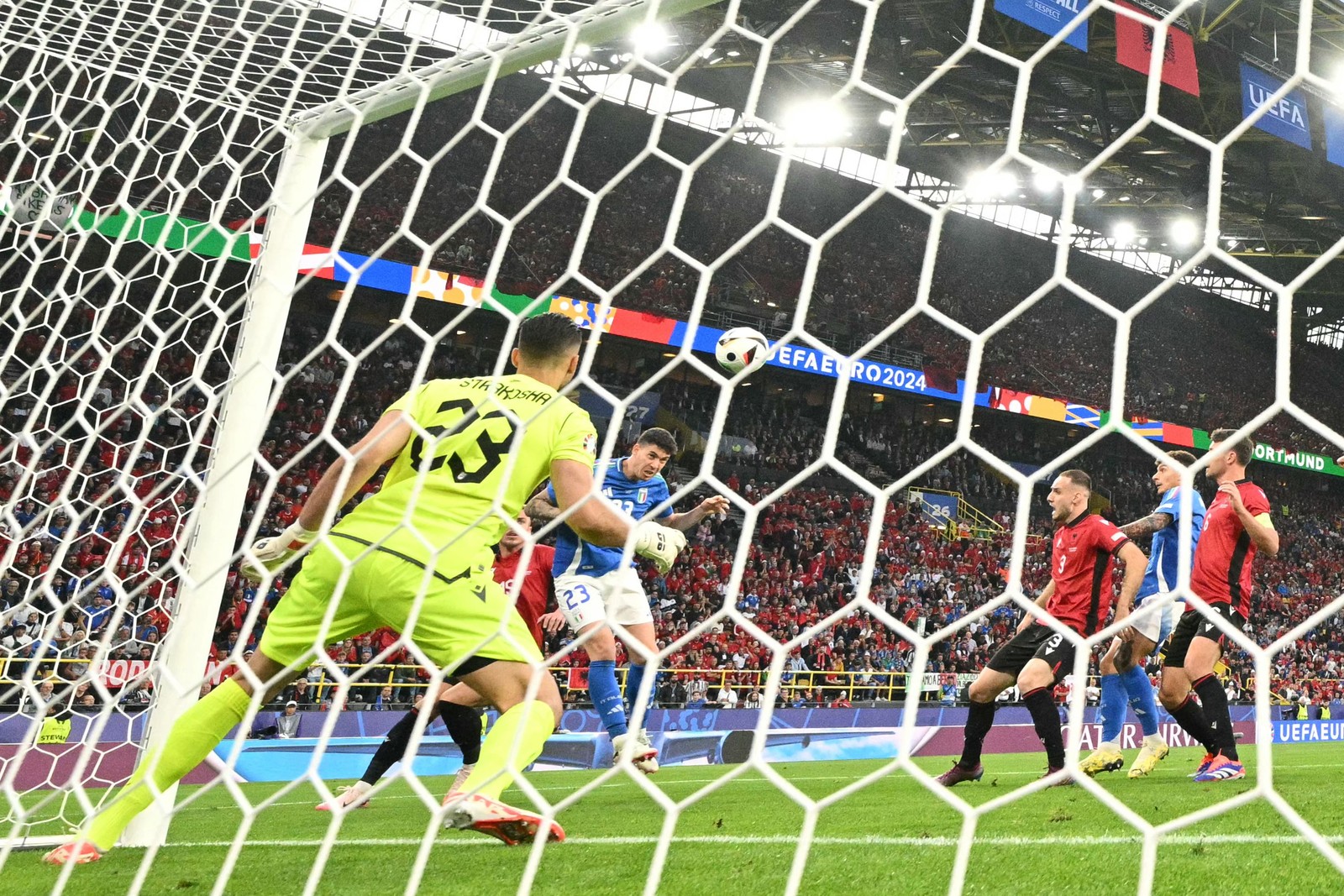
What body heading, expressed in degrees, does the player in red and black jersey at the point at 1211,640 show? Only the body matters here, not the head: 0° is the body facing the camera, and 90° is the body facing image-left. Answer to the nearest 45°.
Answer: approximately 90°

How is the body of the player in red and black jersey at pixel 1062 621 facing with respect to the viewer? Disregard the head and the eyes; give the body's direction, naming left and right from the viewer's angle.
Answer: facing the viewer and to the left of the viewer

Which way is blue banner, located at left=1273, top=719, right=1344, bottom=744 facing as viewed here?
toward the camera

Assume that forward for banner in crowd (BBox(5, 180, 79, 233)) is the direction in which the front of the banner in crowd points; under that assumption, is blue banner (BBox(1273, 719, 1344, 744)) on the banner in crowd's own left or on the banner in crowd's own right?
on the banner in crowd's own left

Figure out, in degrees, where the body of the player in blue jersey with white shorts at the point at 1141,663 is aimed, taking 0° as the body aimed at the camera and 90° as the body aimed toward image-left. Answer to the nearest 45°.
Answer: approximately 90°

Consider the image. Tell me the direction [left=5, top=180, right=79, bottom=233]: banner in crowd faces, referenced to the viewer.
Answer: facing the viewer

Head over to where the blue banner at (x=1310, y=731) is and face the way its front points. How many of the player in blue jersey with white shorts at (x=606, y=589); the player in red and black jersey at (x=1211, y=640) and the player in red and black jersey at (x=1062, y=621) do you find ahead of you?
3

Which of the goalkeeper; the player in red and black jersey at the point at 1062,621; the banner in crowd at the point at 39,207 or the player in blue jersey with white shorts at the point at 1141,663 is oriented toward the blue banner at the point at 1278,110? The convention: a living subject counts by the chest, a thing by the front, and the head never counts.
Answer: the goalkeeper

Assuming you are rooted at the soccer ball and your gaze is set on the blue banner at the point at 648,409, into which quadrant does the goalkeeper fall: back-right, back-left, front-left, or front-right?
back-left

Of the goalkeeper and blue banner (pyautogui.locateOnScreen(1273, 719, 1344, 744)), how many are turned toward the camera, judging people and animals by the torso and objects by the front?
1

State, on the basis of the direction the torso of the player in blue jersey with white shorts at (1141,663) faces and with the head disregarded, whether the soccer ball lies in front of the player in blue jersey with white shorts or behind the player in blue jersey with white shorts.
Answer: in front

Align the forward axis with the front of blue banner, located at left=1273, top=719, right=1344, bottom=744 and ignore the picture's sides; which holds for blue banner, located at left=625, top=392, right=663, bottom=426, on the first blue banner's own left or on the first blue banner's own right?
on the first blue banner's own right

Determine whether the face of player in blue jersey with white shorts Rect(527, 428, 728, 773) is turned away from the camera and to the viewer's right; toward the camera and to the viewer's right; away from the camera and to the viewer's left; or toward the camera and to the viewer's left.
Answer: toward the camera and to the viewer's right

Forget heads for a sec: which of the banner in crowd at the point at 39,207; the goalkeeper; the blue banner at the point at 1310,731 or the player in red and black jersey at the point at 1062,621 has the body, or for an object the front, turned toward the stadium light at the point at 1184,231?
the goalkeeper
